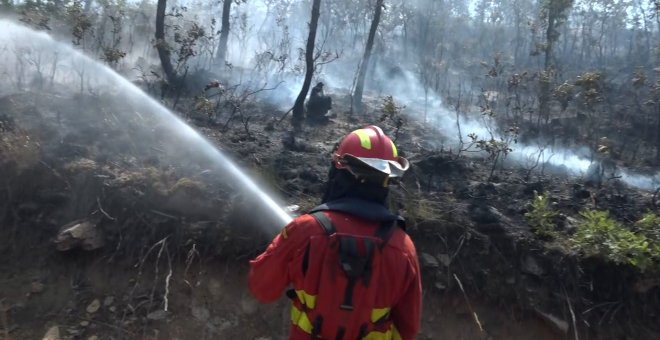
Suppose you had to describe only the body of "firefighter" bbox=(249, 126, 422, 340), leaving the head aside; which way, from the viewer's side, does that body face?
away from the camera

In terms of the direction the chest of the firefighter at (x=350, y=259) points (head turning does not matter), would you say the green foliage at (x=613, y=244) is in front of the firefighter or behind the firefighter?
in front

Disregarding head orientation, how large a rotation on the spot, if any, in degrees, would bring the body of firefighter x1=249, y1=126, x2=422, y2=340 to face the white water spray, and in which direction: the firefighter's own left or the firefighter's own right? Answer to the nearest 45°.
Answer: approximately 45° to the firefighter's own left

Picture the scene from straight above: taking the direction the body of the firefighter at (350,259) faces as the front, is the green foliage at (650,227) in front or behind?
in front

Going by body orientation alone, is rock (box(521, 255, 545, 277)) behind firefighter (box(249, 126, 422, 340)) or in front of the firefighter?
in front
